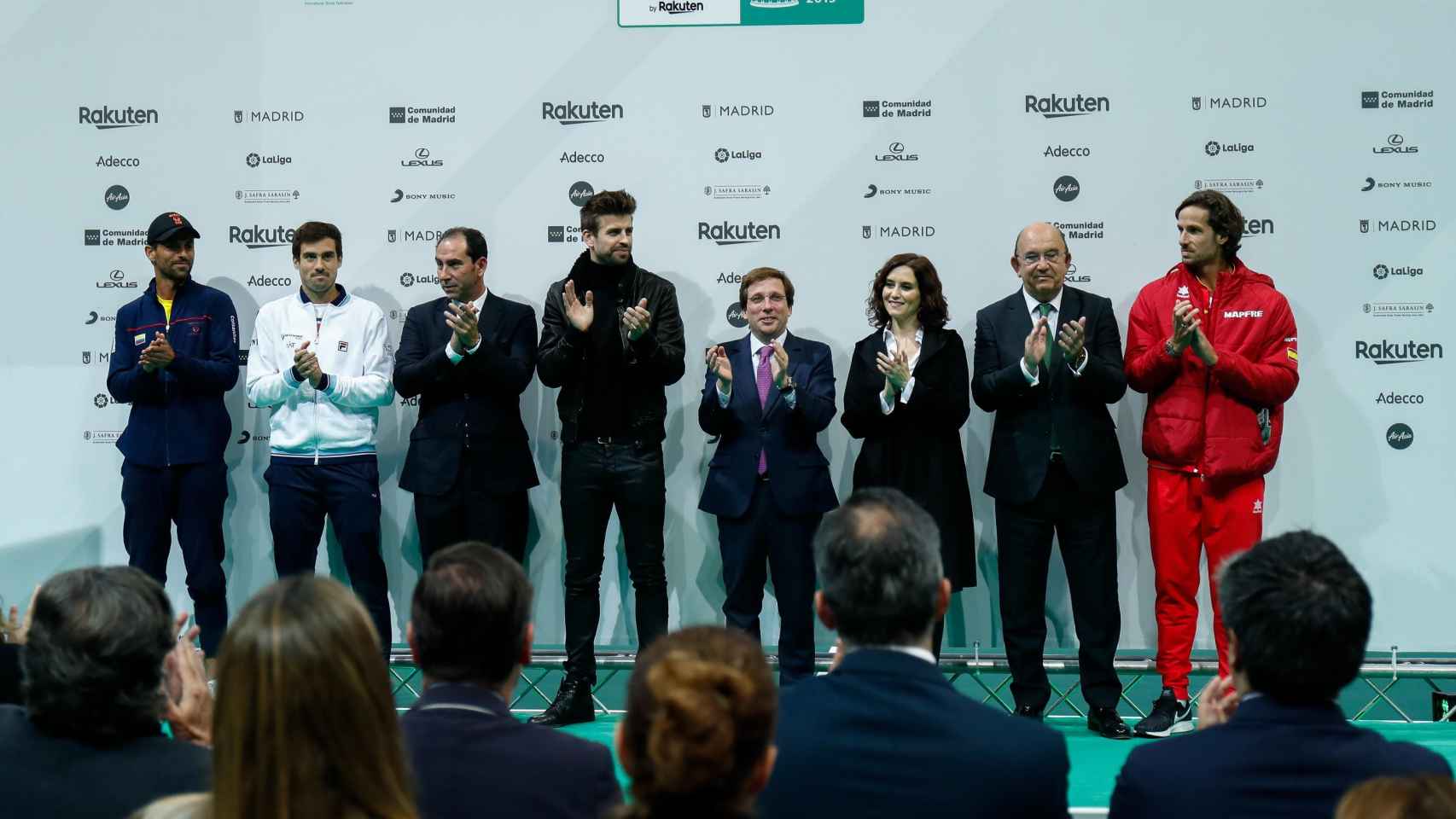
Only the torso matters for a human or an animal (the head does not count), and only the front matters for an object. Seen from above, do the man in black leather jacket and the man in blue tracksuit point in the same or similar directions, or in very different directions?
same or similar directions

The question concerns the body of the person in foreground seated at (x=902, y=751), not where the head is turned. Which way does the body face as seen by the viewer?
away from the camera

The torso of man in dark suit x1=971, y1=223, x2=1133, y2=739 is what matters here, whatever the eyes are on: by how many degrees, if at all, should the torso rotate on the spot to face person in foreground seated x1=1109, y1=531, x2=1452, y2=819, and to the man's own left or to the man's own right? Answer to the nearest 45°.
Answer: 0° — they already face them

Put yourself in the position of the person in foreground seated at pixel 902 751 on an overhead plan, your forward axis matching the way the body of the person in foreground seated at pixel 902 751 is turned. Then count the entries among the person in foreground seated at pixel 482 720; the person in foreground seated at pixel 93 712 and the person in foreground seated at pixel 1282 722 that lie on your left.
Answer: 2

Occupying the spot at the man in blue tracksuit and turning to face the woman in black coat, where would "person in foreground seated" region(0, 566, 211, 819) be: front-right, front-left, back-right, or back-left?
front-right

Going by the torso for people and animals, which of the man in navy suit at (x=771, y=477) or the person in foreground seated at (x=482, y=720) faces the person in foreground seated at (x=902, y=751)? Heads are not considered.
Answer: the man in navy suit

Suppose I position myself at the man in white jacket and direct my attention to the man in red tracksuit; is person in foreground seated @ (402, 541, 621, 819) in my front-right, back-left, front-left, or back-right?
front-right

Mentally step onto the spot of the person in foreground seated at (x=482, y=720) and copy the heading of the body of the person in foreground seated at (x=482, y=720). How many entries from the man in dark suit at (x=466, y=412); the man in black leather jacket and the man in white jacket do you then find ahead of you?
3

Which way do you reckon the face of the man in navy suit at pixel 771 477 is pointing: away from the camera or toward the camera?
toward the camera

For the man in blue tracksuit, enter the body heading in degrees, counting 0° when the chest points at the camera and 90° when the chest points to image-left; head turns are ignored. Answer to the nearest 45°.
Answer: approximately 0°

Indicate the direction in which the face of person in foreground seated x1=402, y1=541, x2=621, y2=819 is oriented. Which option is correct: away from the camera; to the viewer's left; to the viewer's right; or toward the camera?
away from the camera

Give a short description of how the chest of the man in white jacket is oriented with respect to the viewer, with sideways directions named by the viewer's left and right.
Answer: facing the viewer

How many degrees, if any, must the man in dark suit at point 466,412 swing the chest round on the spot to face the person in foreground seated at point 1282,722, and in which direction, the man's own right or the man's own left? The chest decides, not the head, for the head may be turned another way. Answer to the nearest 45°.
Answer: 0° — they already face them

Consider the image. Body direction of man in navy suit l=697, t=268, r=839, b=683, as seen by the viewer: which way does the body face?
toward the camera

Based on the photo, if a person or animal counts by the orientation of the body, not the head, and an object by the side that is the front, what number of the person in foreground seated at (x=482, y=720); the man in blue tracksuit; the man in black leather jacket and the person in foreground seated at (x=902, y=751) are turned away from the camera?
2

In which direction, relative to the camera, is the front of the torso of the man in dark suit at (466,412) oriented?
toward the camera

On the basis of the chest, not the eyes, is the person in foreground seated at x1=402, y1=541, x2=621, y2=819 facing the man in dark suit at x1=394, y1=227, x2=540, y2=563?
yes

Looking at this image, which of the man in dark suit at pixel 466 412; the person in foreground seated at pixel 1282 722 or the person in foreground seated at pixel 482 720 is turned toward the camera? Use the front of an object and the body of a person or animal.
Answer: the man in dark suit
